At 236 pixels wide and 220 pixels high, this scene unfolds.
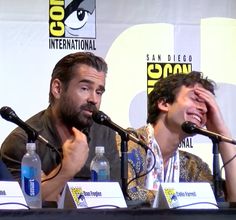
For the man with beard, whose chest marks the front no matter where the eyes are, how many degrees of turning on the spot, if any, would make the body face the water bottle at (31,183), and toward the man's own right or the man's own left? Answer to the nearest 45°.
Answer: approximately 45° to the man's own right

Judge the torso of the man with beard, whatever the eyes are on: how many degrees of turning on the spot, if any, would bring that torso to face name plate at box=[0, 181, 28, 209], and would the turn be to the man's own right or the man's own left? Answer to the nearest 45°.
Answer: approximately 45° to the man's own right

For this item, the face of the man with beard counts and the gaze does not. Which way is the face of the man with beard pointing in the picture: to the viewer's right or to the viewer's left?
to the viewer's right

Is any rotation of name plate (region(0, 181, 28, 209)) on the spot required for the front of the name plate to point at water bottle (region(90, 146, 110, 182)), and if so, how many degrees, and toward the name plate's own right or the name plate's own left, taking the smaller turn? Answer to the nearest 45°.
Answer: approximately 135° to the name plate's own left

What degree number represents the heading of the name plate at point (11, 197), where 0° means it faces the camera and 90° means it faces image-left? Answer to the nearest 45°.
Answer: approximately 0°

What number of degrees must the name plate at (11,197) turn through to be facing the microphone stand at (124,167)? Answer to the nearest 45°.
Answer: approximately 135° to its left
